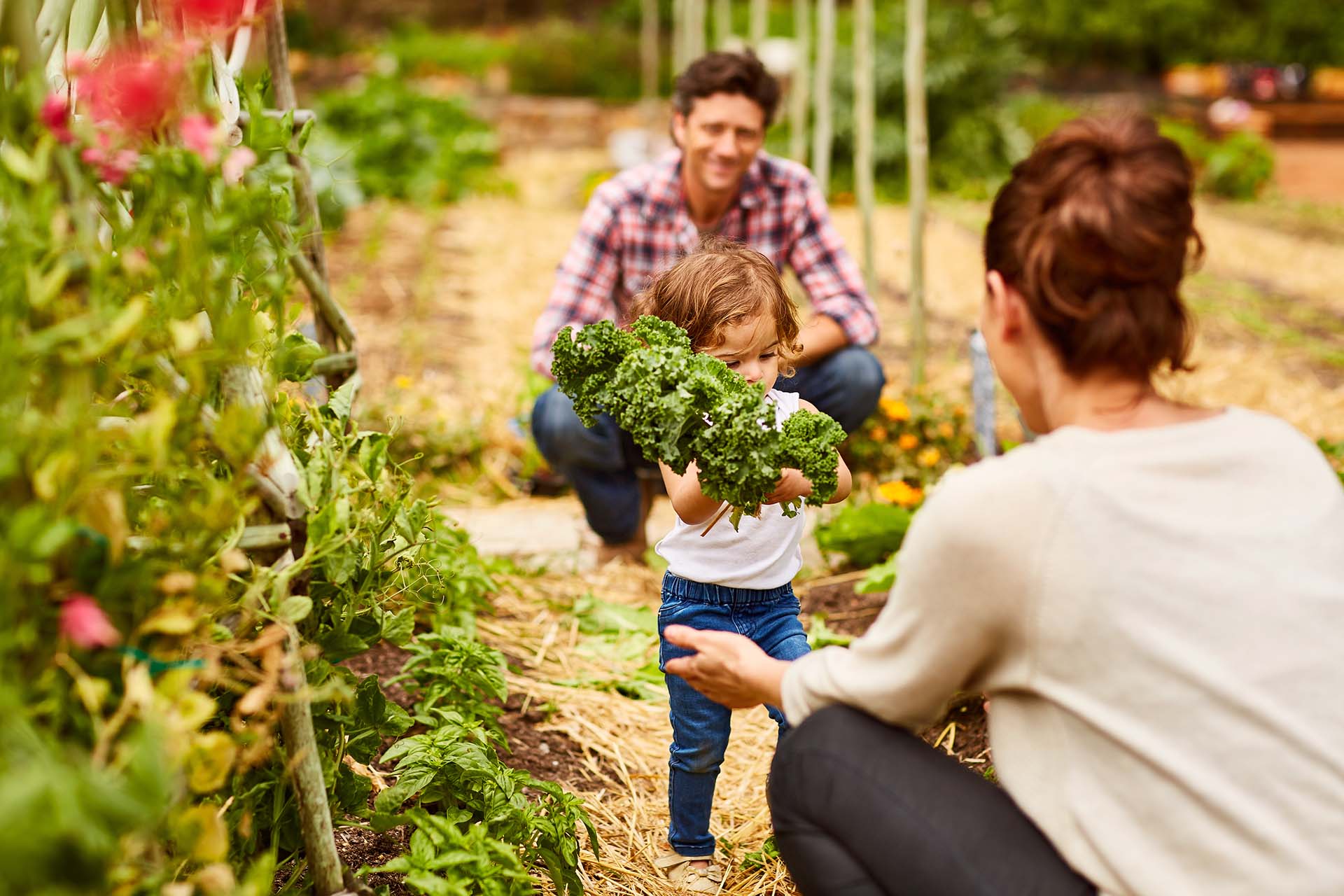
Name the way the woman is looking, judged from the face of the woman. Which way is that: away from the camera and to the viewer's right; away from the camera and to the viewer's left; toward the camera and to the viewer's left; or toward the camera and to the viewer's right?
away from the camera and to the viewer's left

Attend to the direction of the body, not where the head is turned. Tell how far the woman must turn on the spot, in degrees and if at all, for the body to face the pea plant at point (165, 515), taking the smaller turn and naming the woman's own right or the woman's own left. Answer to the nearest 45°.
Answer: approximately 45° to the woman's own left

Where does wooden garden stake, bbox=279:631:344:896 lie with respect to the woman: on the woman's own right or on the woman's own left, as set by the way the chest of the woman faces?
on the woman's own left

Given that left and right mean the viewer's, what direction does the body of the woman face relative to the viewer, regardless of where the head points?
facing away from the viewer and to the left of the viewer

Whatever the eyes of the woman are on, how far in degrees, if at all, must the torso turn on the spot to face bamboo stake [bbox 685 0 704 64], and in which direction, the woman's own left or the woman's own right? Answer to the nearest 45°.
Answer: approximately 45° to the woman's own right
